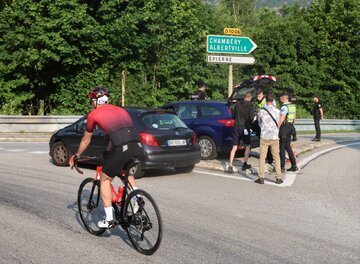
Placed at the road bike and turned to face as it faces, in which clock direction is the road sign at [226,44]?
The road sign is roughly at 2 o'clock from the road bike.

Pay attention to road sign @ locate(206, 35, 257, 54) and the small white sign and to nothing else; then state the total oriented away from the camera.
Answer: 0

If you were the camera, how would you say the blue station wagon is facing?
facing away from the viewer and to the left of the viewer

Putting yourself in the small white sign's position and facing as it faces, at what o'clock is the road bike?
The road bike is roughly at 12 o'clock from the small white sign.

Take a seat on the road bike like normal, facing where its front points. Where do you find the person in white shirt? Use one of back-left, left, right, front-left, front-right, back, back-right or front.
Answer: right

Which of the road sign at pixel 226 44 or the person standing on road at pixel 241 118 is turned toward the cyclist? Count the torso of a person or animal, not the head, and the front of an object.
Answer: the road sign
